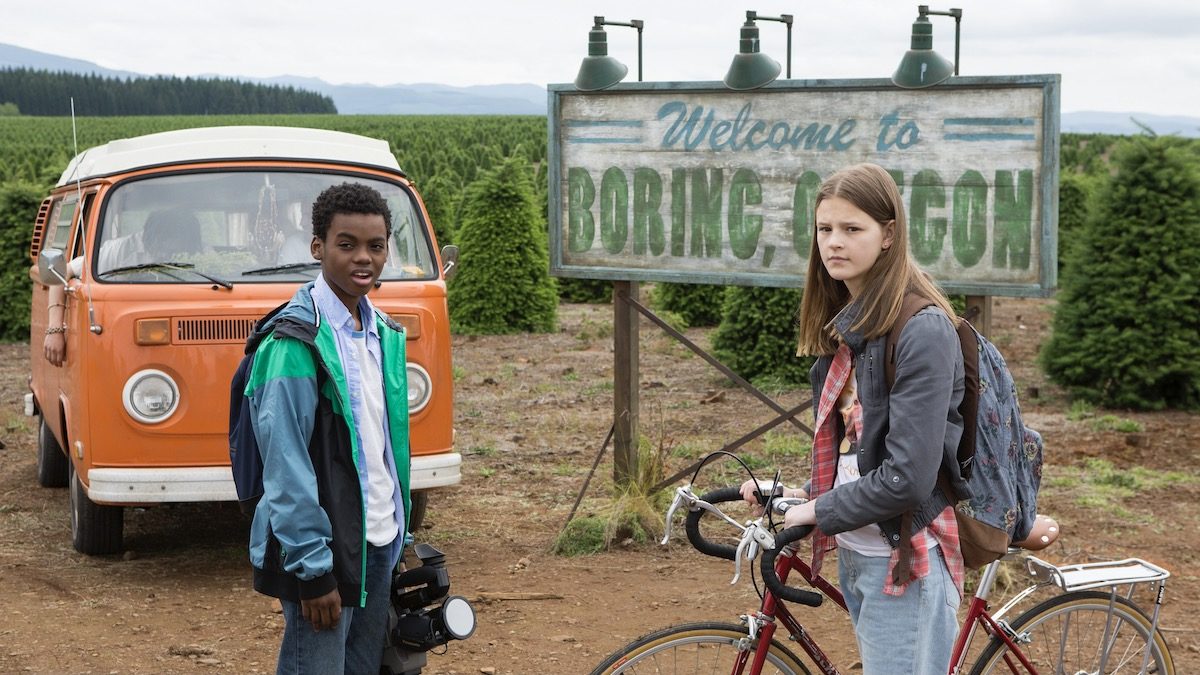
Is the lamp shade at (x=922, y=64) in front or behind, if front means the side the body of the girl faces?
behind

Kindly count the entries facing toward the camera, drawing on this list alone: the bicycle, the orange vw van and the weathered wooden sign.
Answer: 2

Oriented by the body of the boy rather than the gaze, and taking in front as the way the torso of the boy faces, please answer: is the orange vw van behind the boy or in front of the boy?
behind

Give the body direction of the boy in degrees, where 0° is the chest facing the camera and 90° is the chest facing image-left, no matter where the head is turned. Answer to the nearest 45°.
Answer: approximately 315°

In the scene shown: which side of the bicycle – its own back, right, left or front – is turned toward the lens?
left

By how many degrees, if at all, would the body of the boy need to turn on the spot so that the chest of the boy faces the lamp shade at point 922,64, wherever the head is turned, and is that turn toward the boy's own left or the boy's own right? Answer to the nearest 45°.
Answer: approximately 90° to the boy's own left

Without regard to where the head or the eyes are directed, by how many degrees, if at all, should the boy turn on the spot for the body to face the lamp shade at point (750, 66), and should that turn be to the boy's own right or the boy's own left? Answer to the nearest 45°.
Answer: approximately 90° to the boy's own left

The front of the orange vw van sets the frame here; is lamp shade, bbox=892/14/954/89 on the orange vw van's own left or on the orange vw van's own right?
on the orange vw van's own left
